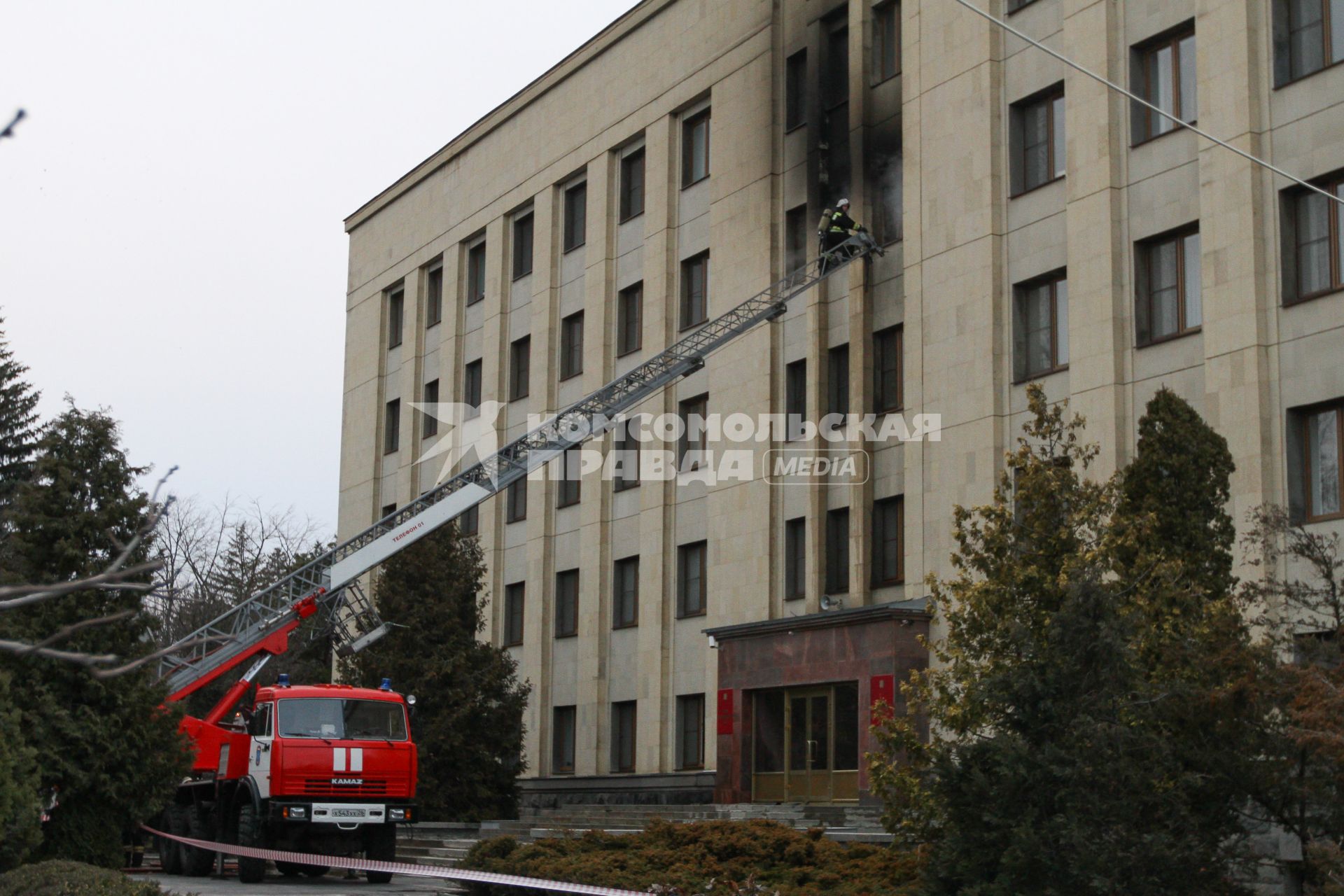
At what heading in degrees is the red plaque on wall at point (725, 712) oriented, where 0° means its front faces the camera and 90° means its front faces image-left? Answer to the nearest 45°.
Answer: approximately 45°

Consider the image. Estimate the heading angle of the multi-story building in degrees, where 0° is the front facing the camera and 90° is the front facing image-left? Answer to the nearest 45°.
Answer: approximately 45°

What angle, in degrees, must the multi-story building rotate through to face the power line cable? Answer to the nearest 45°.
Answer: approximately 45° to its left

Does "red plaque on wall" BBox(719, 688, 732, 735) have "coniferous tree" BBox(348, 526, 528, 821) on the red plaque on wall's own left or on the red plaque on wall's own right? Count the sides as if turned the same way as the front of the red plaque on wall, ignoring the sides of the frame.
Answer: on the red plaque on wall's own right

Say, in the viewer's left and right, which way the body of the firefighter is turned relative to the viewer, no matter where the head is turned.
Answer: facing to the right of the viewer

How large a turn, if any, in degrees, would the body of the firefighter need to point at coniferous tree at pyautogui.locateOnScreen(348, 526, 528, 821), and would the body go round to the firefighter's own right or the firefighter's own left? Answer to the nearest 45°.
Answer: approximately 135° to the firefighter's own left
